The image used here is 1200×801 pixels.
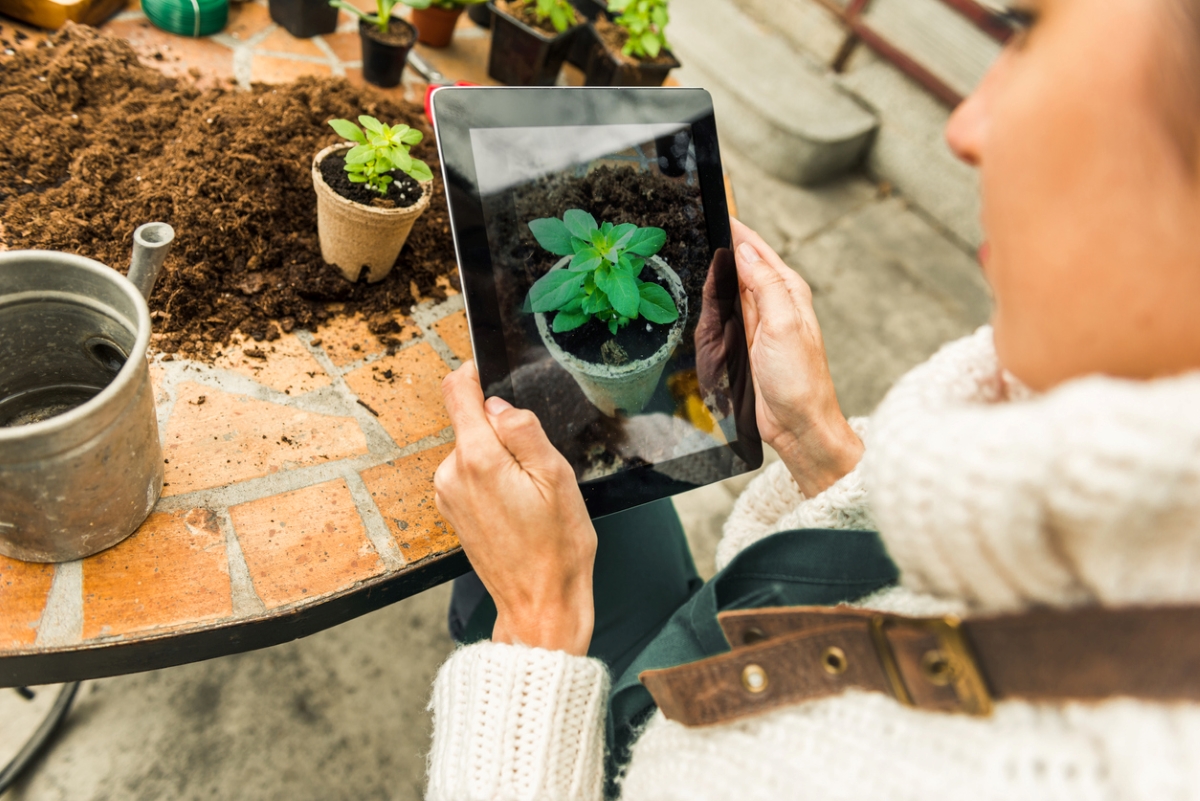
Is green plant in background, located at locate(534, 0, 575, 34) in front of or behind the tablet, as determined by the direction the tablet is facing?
behind

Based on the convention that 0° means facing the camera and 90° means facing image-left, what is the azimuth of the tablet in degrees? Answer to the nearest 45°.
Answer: approximately 315°

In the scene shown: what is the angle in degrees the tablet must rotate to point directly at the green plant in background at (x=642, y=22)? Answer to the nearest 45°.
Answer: approximately 135° to its left

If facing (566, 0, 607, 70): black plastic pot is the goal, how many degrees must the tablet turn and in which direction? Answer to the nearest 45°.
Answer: approximately 135° to its left

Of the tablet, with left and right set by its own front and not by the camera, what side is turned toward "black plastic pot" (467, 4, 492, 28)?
back

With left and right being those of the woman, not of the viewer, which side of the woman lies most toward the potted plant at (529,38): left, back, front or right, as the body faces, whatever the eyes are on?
front

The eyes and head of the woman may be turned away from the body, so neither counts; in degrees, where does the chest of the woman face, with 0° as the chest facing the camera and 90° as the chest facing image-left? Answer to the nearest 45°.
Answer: approximately 135°

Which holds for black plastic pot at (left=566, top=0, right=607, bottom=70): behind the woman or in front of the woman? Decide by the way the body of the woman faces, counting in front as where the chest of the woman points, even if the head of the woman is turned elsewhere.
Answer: in front

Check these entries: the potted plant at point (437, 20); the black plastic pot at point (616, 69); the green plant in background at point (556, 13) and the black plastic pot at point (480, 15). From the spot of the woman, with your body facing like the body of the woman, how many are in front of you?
4

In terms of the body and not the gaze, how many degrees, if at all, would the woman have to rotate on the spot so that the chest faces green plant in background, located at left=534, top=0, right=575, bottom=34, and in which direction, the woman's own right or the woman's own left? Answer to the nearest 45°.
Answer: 0° — they already face it

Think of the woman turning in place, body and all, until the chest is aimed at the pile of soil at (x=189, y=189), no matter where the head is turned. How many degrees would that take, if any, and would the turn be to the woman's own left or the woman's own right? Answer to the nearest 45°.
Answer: approximately 45° to the woman's own left

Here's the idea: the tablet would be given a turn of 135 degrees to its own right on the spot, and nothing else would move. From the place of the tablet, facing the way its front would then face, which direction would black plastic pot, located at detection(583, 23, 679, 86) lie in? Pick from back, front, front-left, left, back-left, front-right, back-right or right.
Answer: right
